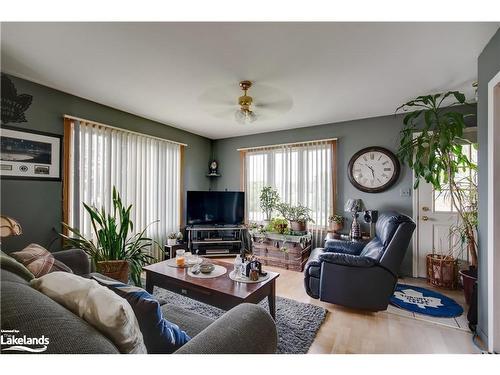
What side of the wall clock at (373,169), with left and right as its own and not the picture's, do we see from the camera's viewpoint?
front

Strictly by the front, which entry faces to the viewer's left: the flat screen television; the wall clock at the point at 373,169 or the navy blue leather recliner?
the navy blue leather recliner

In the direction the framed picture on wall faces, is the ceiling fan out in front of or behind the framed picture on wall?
in front

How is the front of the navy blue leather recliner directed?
to the viewer's left

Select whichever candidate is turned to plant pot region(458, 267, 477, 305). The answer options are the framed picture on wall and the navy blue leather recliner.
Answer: the framed picture on wall

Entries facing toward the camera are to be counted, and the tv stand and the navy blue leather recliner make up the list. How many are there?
1

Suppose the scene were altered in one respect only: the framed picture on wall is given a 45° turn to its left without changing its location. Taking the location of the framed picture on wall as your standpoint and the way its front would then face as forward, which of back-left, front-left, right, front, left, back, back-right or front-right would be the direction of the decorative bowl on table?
front-right

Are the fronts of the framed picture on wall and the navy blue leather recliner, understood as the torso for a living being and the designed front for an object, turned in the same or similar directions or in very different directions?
very different directions

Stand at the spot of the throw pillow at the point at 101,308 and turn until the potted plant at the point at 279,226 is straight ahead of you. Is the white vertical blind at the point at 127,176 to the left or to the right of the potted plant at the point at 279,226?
left

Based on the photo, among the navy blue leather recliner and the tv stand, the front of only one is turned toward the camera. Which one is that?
the tv stand

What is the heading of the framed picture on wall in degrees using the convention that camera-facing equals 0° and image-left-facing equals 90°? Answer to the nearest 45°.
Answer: approximately 315°

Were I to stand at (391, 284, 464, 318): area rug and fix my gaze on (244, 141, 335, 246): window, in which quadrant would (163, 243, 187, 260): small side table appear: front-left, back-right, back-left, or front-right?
front-left

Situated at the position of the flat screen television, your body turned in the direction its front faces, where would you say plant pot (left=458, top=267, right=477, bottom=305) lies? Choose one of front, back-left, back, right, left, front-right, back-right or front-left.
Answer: front-left

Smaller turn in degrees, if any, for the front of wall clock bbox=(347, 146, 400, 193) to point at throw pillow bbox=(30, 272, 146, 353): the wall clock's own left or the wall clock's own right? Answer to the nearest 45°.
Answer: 0° — it already faces it

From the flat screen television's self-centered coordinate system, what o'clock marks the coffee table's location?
The coffee table is roughly at 12 o'clock from the flat screen television.

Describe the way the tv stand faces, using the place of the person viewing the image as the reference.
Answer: facing the viewer

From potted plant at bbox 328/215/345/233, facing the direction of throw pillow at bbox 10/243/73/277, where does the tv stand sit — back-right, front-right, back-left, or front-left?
front-right
